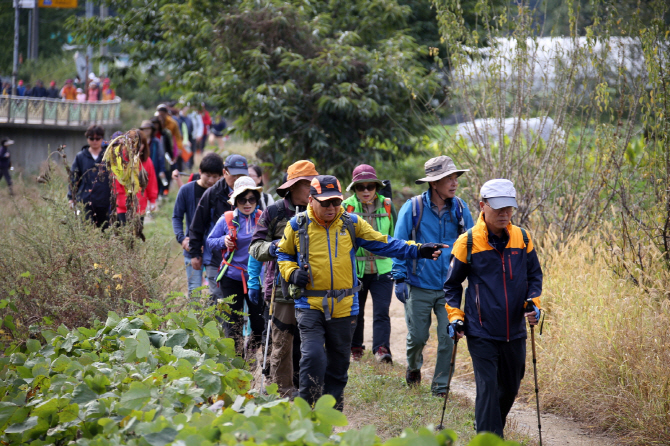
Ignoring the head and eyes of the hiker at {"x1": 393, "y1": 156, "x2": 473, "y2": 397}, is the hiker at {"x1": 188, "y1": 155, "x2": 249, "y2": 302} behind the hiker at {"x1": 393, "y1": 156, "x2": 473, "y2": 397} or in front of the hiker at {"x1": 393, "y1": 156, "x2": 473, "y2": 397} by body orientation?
behind

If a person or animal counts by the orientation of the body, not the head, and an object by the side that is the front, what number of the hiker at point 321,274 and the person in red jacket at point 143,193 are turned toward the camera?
2

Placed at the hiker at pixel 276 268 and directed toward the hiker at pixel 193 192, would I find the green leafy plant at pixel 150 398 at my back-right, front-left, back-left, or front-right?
back-left

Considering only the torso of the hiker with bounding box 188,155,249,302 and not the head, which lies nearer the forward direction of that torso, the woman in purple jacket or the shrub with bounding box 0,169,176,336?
the woman in purple jacket

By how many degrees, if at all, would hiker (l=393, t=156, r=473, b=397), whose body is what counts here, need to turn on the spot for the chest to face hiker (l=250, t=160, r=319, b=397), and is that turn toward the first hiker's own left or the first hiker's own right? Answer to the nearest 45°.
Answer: approximately 90° to the first hiker's own right

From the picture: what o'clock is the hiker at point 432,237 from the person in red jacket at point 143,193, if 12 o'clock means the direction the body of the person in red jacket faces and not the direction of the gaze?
The hiker is roughly at 11 o'clock from the person in red jacket.

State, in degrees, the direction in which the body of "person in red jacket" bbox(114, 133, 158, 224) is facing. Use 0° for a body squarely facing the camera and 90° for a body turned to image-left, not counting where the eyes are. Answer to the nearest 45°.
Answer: approximately 0°

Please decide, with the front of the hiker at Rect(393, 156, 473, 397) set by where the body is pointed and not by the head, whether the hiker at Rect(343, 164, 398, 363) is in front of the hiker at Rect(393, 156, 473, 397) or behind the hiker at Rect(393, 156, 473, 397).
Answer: behind

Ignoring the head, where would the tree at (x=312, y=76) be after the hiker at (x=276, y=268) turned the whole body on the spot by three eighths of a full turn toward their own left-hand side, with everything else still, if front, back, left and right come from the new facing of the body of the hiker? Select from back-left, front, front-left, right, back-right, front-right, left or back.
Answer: front
